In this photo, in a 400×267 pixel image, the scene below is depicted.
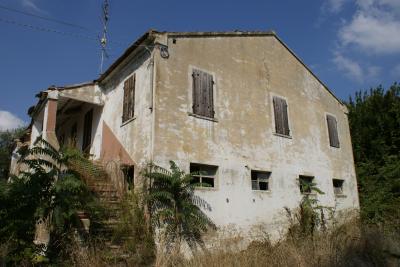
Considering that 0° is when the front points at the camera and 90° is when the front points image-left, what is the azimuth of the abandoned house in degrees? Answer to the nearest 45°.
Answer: approximately 45°

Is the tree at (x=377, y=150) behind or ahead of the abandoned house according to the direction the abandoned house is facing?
behind
